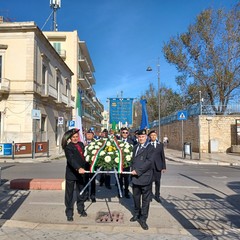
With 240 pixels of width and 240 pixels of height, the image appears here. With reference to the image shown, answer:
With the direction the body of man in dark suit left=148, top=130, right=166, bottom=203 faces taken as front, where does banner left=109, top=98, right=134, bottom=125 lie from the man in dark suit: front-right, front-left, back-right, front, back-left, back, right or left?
back

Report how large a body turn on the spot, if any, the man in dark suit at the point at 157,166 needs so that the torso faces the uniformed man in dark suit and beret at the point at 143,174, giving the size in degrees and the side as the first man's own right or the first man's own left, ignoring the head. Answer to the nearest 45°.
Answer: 0° — they already face them

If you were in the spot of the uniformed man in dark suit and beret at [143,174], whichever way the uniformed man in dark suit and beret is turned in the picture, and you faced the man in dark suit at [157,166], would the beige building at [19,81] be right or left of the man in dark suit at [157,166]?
left

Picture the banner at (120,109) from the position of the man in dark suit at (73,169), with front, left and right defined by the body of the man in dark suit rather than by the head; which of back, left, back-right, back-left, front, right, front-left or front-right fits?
back-left

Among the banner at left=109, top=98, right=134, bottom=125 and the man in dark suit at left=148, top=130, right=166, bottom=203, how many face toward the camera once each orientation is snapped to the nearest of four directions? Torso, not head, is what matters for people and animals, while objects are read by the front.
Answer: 2

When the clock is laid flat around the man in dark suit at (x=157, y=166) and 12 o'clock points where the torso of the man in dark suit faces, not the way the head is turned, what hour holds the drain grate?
The drain grate is roughly at 1 o'clock from the man in dark suit.

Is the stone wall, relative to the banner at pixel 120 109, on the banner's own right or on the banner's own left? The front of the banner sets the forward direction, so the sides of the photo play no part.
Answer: on the banner's own left

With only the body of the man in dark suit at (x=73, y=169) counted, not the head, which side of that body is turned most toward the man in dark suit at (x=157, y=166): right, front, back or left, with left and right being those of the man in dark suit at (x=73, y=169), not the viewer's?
left

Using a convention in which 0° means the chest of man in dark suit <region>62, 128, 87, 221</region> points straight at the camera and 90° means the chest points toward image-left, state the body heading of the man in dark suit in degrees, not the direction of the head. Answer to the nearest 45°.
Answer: approximately 315°
